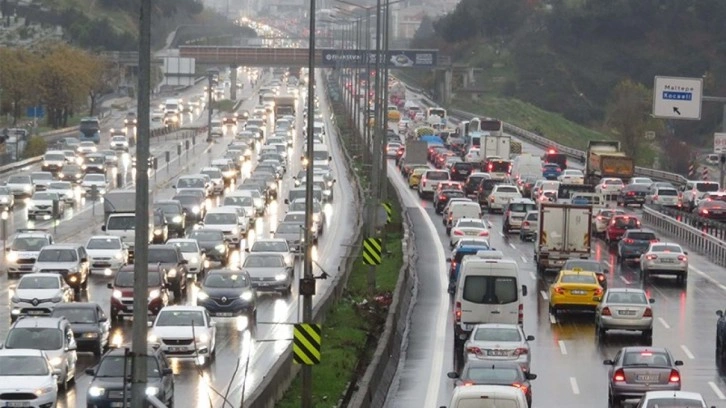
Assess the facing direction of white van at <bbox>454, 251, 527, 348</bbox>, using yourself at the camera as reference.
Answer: facing away from the viewer

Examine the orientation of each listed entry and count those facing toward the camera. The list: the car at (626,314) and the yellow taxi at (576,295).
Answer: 0

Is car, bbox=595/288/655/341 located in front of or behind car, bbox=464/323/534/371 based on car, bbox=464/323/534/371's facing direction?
in front

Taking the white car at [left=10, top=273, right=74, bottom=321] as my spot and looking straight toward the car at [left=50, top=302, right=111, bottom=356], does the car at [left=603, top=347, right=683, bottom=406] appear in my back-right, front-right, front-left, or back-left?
front-left

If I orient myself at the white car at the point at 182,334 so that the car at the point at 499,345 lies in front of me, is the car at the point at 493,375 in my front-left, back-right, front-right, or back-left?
front-right

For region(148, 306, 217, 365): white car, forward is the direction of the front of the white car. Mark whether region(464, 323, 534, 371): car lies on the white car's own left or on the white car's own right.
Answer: on the white car's own left

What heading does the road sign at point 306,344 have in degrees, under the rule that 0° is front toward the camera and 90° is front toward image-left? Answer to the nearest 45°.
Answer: approximately 0°

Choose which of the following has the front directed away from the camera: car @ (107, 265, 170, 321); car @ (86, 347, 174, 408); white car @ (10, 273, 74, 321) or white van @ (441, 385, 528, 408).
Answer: the white van

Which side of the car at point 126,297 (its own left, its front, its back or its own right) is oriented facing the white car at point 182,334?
front

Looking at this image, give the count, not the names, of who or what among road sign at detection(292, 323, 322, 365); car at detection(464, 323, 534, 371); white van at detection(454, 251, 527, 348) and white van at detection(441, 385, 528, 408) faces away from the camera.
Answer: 3

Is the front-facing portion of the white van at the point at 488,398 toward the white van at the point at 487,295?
yes

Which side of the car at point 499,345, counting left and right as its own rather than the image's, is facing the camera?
back

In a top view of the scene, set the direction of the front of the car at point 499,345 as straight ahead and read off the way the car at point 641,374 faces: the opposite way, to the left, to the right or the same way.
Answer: the same way

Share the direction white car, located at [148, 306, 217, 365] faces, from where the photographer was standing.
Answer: facing the viewer

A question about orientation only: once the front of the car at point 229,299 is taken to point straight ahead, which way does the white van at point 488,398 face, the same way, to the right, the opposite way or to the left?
the opposite way

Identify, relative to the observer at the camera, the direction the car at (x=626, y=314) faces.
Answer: facing away from the viewer

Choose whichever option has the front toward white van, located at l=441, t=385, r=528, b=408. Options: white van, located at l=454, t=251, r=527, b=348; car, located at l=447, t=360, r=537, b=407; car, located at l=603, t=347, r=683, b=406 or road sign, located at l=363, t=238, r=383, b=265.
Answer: the road sign

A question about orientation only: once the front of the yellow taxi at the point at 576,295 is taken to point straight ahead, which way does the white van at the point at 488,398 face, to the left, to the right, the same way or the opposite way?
the same way

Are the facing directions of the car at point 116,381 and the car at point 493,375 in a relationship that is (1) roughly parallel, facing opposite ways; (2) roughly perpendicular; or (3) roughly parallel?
roughly parallel, facing opposite ways
